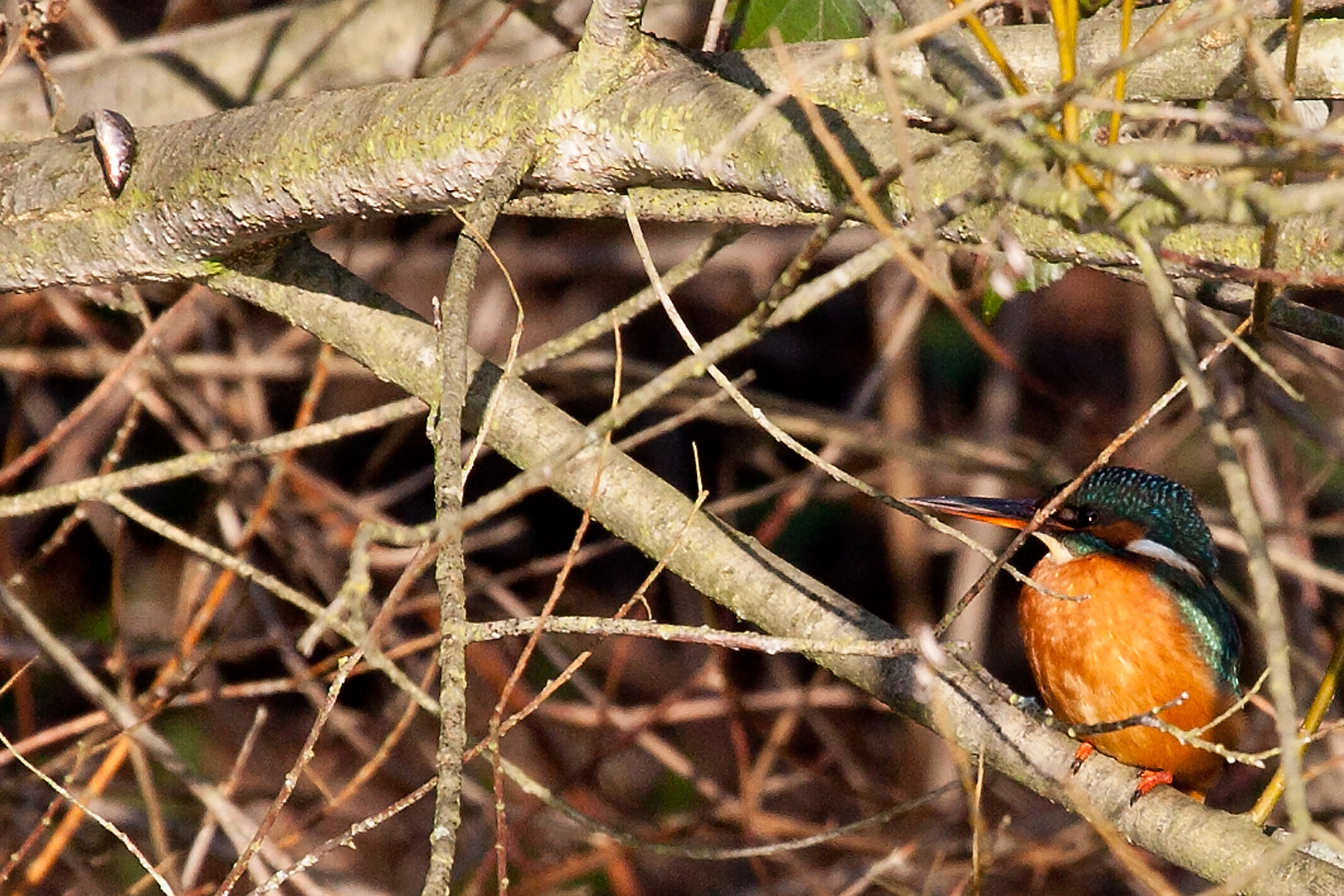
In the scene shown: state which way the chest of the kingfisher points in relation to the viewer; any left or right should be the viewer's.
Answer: facing the viewer and to the left of the viewer
